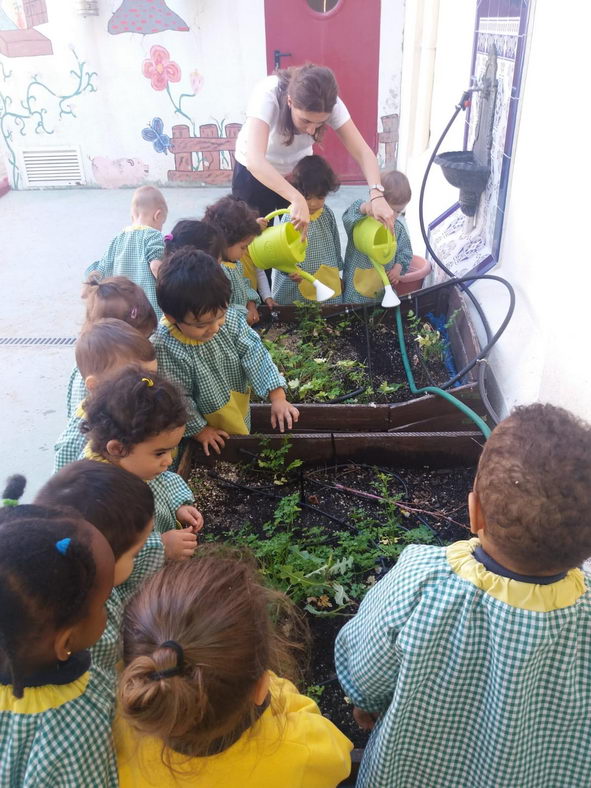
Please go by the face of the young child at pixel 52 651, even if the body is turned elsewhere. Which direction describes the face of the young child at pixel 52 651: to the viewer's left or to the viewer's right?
to the viewer's right

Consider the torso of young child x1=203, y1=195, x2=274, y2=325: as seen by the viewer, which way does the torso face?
to the viewer's right

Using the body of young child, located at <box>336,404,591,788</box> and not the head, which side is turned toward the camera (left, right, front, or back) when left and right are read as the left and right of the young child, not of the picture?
back

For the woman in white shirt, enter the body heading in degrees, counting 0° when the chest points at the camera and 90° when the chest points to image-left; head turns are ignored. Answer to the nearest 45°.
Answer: approximately 315°

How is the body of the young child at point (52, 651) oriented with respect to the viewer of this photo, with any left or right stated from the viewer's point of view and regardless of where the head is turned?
facing away from the viewer and to the right of the viewer

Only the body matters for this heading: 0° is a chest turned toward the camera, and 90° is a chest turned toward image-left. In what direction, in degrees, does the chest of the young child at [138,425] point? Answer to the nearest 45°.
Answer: approximately 270°

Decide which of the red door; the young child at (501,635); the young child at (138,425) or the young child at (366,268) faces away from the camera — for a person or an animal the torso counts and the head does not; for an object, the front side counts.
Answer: the young child at (501,635)

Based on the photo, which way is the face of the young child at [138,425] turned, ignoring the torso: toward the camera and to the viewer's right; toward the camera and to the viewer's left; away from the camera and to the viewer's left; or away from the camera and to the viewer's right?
toward the camera and to the viewer's right

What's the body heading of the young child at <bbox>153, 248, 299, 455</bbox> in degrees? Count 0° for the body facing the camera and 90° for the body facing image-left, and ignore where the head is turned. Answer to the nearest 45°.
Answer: approximately 315°
